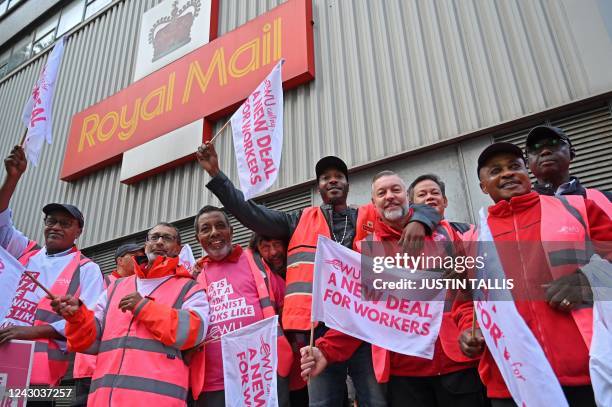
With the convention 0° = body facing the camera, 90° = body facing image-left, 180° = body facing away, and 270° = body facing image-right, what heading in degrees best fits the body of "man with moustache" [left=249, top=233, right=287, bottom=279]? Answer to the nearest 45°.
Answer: approximately 0°

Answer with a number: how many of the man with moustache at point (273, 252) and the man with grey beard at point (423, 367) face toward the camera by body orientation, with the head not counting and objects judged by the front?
2

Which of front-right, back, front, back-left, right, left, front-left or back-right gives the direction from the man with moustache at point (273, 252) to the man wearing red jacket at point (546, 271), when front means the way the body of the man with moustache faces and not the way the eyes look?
front-left

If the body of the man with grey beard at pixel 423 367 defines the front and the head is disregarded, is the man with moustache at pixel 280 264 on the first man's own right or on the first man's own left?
on the first man's own right

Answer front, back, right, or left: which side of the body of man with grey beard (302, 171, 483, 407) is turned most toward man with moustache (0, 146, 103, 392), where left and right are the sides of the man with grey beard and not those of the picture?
right

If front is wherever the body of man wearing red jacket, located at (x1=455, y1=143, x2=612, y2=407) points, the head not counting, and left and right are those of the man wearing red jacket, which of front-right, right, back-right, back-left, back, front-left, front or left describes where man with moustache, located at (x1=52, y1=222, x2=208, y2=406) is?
front-right

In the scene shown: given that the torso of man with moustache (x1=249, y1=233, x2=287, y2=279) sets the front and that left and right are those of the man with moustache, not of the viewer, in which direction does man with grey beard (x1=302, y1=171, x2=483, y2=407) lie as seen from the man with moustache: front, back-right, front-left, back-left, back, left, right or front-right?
front-left
